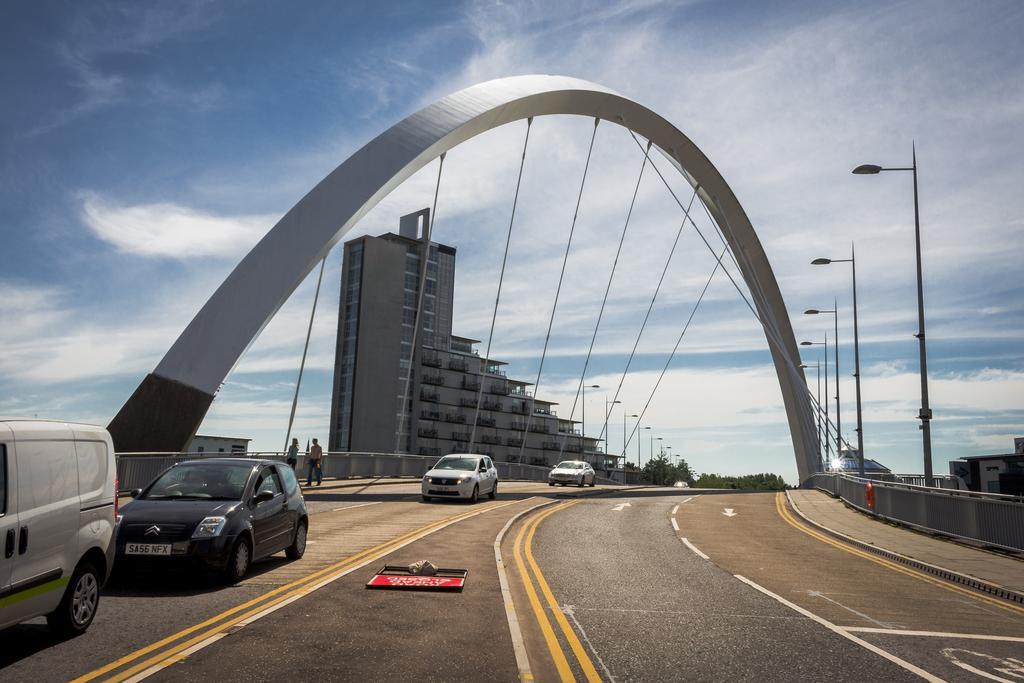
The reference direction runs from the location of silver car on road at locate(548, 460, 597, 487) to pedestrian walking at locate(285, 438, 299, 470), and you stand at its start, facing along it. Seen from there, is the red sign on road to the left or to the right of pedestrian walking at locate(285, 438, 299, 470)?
left

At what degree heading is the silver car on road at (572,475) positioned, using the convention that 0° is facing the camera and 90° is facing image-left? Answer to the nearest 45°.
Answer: approximately 45°

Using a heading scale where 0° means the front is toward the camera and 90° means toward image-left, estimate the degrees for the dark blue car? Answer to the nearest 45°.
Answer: approximately 45°

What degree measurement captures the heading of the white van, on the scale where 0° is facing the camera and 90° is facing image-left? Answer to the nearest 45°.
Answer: approximately 45°

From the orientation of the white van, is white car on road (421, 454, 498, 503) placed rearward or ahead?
rearward

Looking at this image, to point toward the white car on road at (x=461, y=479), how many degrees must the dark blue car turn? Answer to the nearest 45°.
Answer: approximately 180°

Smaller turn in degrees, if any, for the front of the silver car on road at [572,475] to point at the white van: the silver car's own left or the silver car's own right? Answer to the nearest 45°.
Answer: approximately 45° to the silver car's own left
